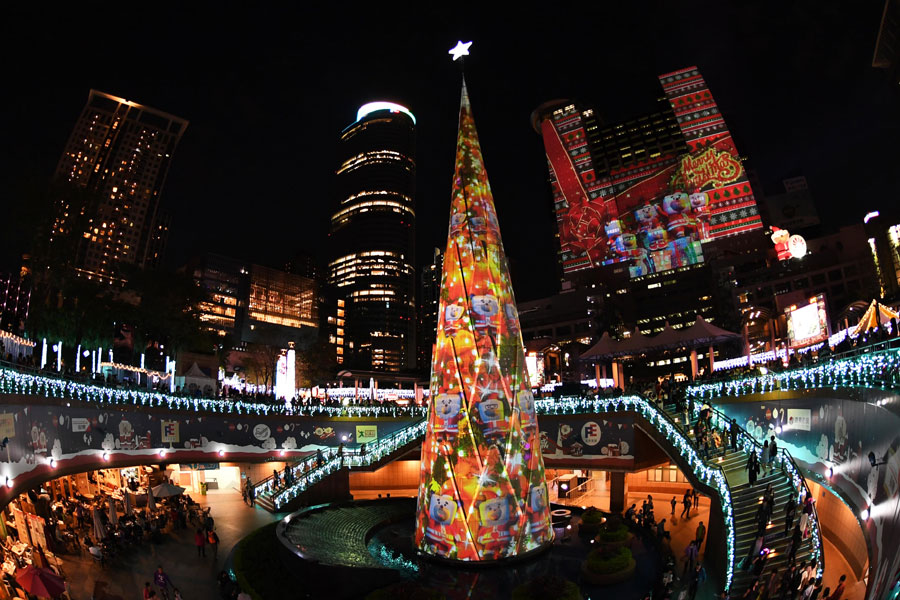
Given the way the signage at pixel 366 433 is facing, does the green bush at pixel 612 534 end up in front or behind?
in front

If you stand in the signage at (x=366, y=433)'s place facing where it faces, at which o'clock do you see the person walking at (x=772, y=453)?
The person walking is roughly at 11 o'clock from the signage.

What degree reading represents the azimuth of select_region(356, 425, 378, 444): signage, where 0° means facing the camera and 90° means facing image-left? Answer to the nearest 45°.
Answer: approximately 0°

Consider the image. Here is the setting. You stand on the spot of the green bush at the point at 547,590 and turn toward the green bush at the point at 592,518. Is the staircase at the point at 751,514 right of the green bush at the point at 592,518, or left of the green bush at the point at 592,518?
right

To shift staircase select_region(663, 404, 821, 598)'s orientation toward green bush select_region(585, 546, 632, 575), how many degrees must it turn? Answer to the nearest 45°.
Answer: approximately 90° to its right

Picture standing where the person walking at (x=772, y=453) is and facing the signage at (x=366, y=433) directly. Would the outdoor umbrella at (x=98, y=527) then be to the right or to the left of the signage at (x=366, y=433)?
left

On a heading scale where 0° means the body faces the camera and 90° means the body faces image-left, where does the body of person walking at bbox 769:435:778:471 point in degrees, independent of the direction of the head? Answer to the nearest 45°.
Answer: approximately 180°
